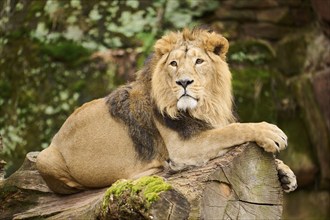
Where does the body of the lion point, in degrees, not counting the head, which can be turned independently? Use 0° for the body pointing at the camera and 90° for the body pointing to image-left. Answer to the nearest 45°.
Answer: approximately 270°
